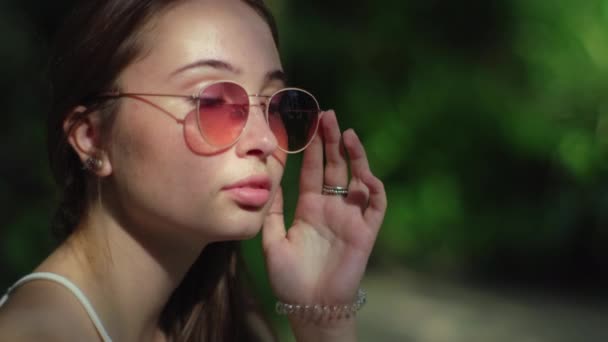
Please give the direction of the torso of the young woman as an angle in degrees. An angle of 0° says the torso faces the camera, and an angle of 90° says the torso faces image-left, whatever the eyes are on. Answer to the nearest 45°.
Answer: approximately 315°
